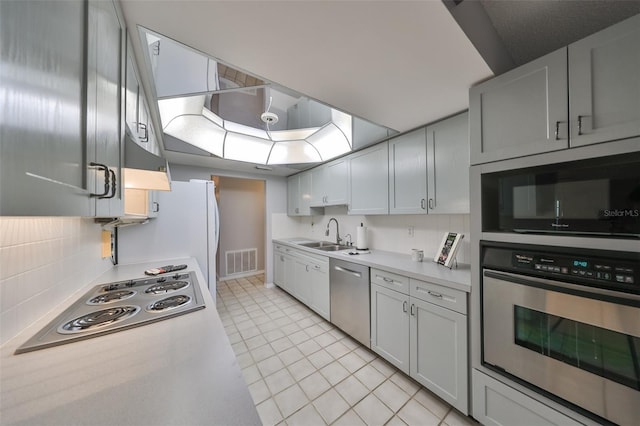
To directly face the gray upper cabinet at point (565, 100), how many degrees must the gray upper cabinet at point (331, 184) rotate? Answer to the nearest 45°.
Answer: approximately 90° to its left

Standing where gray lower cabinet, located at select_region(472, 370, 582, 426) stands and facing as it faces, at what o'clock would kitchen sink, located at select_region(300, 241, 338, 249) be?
The kitchen sink is roughly at 2 o'clock from the gray lower cabinet.

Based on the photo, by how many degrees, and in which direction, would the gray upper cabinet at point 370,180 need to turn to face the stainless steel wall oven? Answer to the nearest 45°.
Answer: approximately 90° to its left

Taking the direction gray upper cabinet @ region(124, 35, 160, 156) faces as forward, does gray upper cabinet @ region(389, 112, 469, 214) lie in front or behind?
in front

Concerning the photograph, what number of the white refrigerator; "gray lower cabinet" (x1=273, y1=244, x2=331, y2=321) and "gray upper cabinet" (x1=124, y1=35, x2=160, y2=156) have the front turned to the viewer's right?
2

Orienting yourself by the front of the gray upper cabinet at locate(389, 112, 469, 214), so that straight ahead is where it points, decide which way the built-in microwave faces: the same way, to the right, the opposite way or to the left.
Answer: the same way

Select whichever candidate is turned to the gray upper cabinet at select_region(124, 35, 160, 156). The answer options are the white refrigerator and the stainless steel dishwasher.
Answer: the stainless steel dishwasher

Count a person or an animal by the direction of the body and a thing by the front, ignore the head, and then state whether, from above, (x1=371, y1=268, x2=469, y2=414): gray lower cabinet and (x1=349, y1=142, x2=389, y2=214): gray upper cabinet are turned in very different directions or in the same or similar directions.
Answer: same or similar directions

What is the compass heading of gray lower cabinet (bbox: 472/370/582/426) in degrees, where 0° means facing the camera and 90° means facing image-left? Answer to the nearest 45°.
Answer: approximately 45°

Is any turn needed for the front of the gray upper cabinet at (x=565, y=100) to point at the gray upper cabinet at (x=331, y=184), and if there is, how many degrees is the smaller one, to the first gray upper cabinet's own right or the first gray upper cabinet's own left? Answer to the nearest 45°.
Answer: approximately 45° to the first gray upper cabinet's own right

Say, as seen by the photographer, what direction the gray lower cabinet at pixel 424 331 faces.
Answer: facing the viewer and to the left of the viewer

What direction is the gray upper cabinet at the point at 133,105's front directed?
to the viewer's right

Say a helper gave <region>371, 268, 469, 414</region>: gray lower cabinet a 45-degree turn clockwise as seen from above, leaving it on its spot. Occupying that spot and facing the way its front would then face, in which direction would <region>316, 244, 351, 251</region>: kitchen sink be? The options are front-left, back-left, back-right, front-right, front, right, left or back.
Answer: front-right

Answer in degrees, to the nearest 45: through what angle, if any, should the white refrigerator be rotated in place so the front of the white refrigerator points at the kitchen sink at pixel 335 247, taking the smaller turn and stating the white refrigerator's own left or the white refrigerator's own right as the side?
0° — it already faces it

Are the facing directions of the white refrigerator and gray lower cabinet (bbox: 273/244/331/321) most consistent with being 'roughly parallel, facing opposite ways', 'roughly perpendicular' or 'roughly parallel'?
roughly parallel, facing opposite ways

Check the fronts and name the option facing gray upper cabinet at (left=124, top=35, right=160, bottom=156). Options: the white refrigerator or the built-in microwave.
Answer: the built-in microwave
